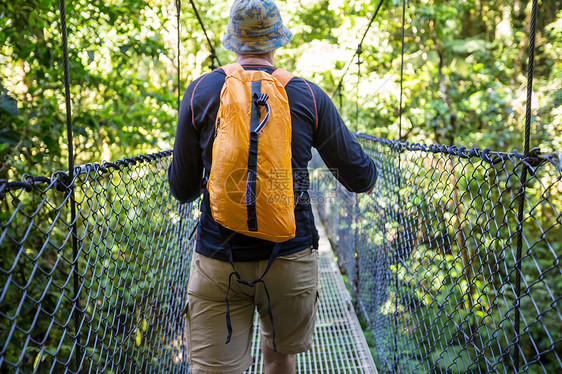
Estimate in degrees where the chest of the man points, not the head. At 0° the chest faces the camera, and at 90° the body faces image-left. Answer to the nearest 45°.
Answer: approximately 180°
